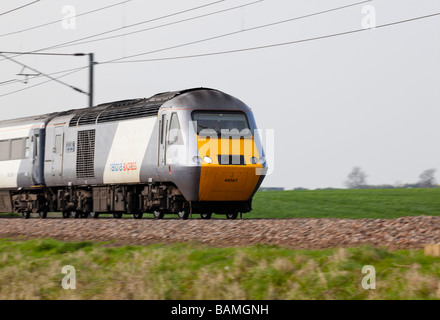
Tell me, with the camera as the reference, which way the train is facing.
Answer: facing the viewer and to the right of the viewer
